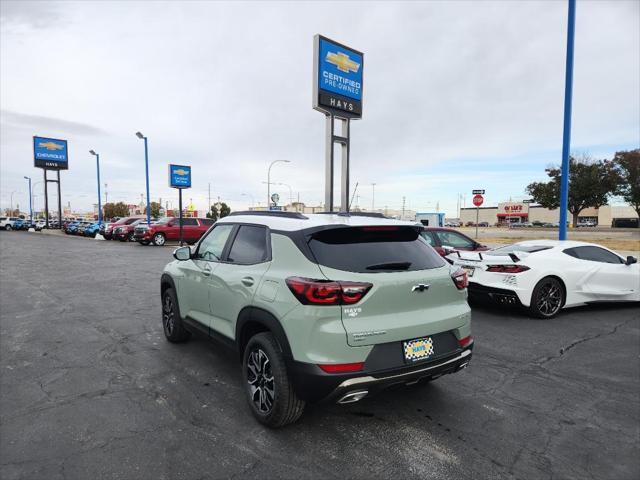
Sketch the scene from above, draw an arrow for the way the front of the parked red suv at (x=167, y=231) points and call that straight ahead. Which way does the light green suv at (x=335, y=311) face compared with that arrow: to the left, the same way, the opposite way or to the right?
to the right

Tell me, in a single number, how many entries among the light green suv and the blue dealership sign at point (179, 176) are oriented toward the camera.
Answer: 1

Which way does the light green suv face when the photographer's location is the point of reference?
facing away from the viewer and to the left of the viewer

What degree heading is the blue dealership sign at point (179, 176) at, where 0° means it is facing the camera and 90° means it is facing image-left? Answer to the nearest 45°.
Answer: approximately 0°

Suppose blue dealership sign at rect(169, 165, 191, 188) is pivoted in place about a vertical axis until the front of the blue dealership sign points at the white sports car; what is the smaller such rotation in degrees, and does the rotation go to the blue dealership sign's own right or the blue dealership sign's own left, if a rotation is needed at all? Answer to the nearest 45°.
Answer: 0° — it already faces it
